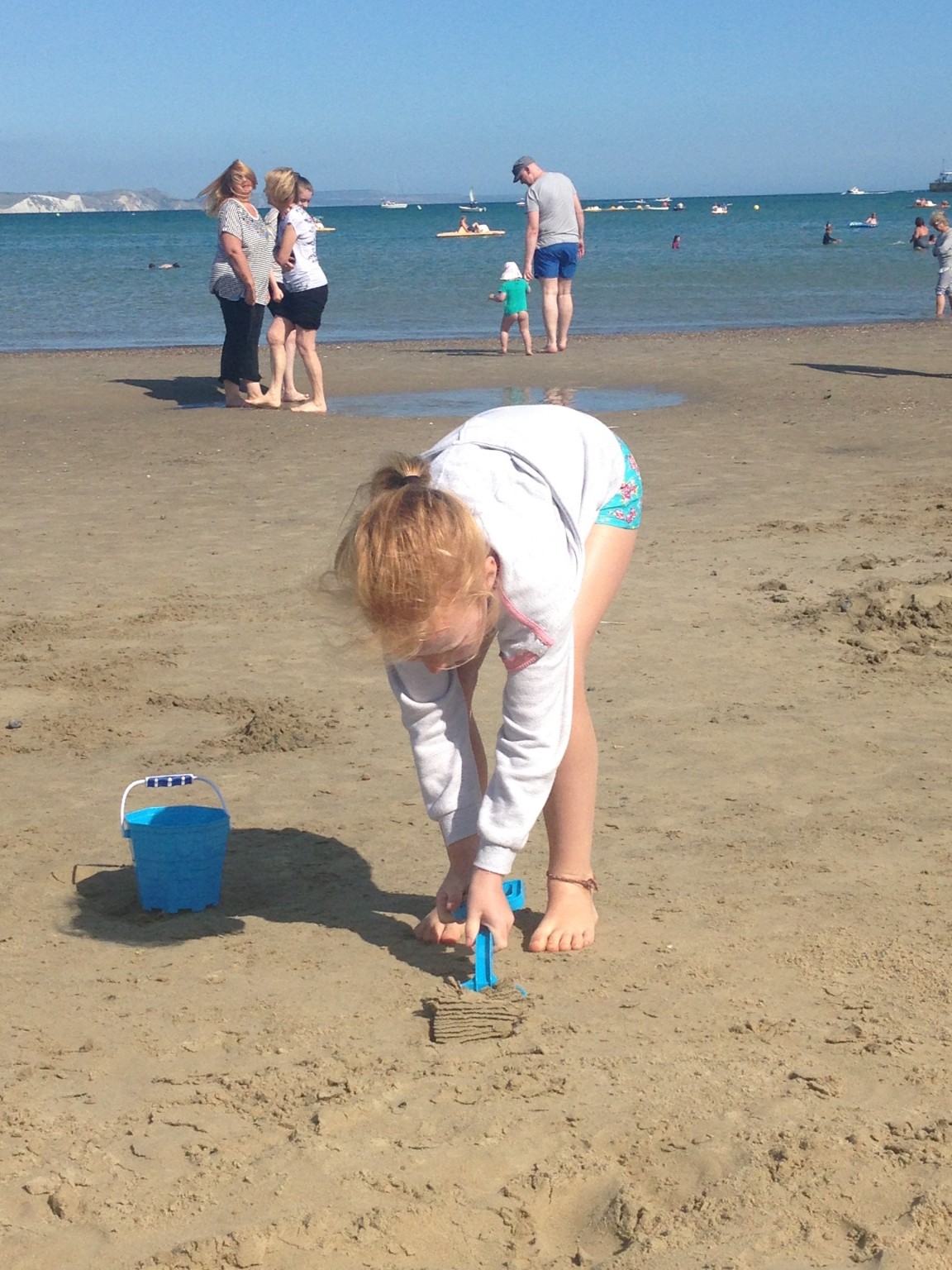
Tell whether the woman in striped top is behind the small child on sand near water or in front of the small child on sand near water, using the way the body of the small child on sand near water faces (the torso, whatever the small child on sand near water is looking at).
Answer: behind

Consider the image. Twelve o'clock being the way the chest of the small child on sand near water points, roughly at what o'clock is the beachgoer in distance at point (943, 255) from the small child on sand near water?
The beachgoer in distance is roughly at 2 o'clock from the small child on sand near water.

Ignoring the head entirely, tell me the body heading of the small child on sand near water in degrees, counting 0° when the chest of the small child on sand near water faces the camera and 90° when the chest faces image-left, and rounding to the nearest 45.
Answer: approximately 180°

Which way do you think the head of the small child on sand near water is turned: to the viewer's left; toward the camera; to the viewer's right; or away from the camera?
away from the camera

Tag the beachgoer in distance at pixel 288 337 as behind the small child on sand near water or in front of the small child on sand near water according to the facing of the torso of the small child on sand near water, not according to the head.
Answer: behind

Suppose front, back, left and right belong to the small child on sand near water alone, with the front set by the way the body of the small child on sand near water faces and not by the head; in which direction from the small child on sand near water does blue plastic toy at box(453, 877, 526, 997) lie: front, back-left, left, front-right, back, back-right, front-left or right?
back

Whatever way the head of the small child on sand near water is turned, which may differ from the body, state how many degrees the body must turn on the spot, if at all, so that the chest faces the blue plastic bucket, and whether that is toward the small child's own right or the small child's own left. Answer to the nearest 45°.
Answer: approximately 180°

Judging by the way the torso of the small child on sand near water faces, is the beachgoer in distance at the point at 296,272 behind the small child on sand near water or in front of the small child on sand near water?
behind
